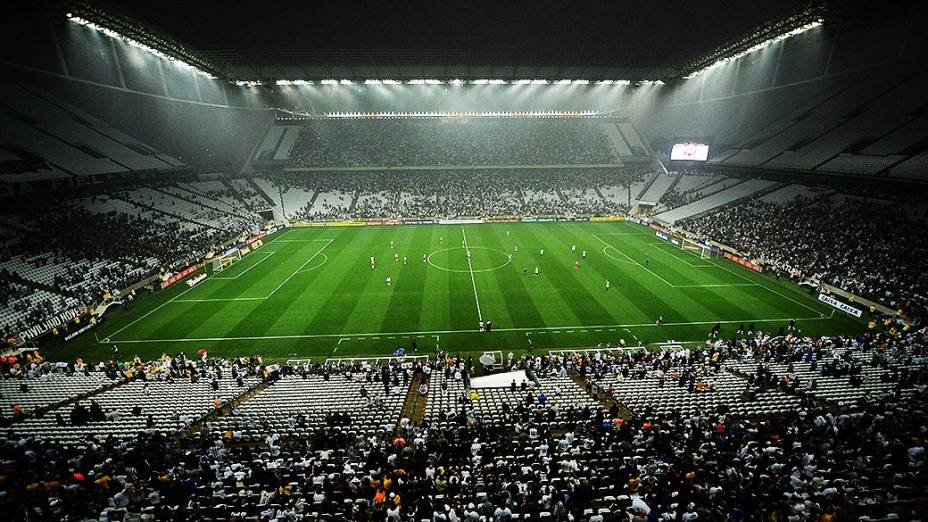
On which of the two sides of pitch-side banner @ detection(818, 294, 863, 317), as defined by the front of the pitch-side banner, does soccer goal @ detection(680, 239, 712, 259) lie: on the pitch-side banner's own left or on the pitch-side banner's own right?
on the pitch-side banner's own right

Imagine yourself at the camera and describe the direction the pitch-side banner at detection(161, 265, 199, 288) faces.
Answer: facing the viewer and to the right of the viewer

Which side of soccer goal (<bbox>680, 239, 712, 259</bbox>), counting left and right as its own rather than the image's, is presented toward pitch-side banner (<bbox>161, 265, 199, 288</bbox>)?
front

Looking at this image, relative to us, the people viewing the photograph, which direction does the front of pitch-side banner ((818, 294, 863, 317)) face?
facing the viewer and to the left of the viewer

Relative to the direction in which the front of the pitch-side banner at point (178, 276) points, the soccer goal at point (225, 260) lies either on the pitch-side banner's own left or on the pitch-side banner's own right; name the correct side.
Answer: on the pitch-side banner's own left

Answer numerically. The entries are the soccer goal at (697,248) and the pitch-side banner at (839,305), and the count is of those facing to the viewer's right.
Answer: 0

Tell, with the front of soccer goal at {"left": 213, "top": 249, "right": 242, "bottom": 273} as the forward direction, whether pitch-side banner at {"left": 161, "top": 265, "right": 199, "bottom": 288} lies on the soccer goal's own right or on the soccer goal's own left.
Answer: on the soccer goal's own right

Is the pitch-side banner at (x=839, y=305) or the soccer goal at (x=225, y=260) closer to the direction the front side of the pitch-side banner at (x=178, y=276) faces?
the pitch-side banner

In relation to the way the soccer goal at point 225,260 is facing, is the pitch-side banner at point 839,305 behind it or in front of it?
in front

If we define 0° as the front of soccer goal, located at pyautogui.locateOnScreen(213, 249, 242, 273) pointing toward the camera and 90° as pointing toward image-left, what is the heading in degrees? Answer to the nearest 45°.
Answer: approximately 315°

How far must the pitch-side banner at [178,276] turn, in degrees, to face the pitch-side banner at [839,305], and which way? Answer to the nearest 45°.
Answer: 0° — it already faces it
